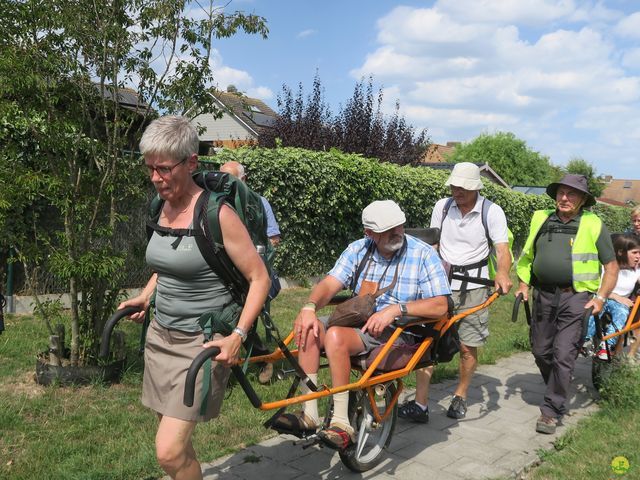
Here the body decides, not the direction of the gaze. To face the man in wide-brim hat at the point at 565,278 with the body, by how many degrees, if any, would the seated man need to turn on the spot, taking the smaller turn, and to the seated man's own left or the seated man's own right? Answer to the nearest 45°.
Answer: approximately 180°

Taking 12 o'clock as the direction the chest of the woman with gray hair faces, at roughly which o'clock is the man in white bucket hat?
The man in white bucket hat is roughly at 6 o'clock from the woman with gray hair.

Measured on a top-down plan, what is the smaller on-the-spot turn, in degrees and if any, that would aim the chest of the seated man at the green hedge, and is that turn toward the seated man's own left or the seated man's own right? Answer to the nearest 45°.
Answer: approximately 135° to the seated man's own right

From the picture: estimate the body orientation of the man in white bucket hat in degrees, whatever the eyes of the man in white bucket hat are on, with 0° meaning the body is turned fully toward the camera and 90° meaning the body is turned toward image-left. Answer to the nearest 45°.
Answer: approximately 45°

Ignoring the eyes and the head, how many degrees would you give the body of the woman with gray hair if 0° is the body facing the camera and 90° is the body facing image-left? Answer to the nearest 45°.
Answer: approximately 45°

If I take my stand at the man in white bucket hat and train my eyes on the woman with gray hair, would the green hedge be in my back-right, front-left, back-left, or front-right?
back-right
